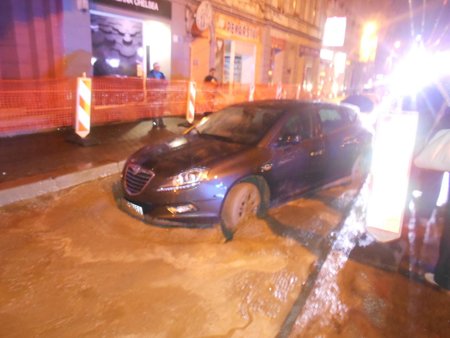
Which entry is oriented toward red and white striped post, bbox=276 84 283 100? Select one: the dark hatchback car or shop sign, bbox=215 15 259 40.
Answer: the shop sign

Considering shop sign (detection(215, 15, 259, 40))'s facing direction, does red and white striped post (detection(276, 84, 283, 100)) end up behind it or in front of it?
in front

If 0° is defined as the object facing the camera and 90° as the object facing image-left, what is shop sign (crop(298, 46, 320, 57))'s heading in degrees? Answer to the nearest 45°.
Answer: approximately 315°

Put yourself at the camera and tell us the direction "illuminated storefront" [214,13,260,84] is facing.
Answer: facing the viewer and to the right of the viewer

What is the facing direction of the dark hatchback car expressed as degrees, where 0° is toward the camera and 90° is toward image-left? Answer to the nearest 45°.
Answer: approximately 45°

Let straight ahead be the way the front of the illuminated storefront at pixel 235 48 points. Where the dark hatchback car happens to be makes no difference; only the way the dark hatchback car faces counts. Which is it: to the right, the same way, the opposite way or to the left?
to the right

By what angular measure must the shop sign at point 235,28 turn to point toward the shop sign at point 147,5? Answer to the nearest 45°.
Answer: approximately 90° to its right

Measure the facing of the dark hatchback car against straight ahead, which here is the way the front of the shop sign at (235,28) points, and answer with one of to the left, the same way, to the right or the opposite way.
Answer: to the right

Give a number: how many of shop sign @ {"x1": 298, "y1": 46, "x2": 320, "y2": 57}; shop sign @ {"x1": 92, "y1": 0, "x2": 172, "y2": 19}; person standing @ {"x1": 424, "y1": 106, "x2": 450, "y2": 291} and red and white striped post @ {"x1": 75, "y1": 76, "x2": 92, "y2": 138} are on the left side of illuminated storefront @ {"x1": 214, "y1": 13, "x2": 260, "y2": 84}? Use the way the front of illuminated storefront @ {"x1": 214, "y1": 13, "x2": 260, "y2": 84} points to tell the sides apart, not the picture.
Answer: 1

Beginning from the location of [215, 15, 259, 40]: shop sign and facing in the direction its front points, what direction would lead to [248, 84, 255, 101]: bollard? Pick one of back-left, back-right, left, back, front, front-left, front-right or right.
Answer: front-right
